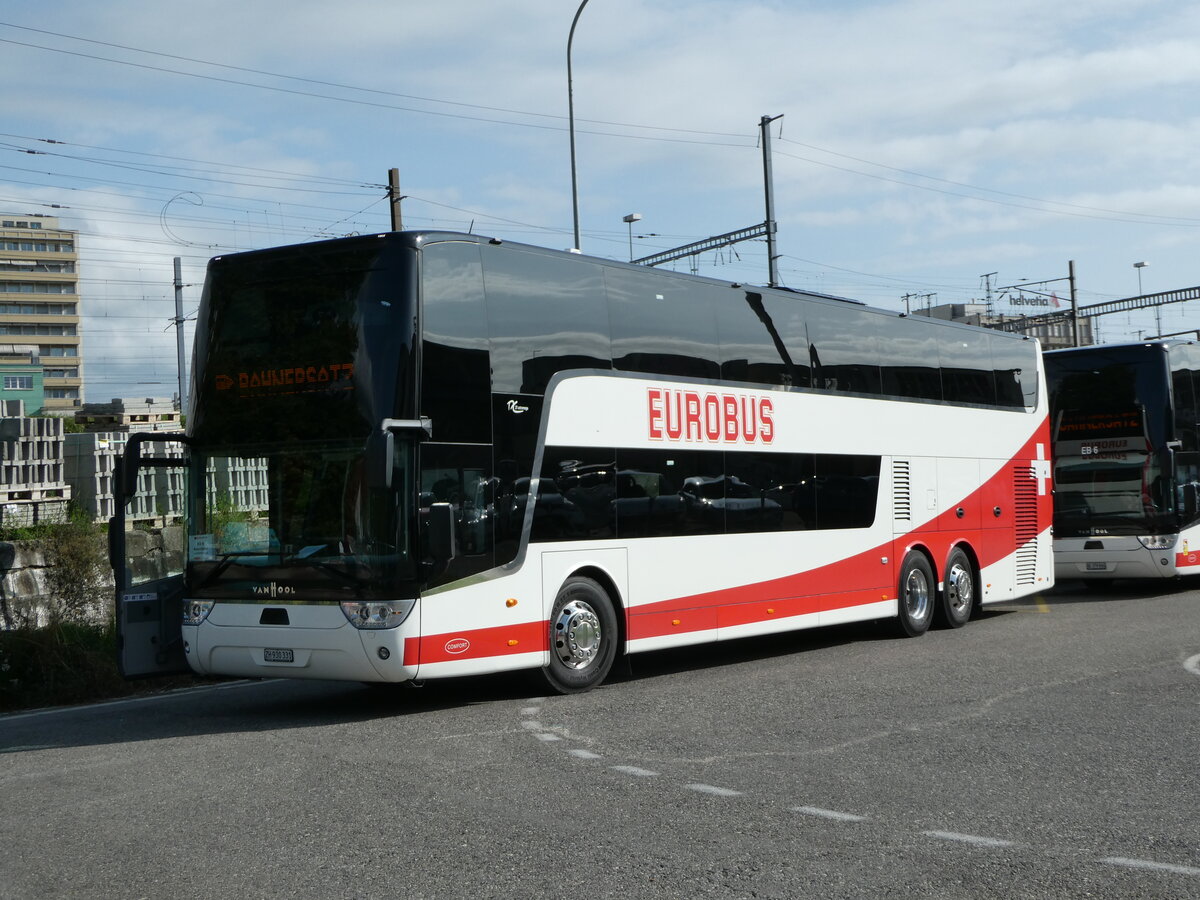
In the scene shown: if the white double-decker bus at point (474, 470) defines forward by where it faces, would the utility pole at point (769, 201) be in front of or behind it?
behind

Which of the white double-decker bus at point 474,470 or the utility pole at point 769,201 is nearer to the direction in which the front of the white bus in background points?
the white double-decker bus

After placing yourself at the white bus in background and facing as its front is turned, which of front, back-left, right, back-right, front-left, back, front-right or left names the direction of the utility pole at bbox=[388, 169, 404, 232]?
front-right

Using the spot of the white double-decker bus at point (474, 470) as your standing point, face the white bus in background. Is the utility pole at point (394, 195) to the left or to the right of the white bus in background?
left

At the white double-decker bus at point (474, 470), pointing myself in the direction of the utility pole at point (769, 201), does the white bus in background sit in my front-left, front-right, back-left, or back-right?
front-right

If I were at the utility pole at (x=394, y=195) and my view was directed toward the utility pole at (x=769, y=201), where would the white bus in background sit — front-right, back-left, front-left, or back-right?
front-right

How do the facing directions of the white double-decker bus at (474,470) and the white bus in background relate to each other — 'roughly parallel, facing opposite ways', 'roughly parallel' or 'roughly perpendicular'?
roughly parallel

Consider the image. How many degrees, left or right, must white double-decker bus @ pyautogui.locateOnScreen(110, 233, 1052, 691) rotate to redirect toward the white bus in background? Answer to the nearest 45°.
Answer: approximately 180°

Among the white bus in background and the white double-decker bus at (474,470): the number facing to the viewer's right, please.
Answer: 0

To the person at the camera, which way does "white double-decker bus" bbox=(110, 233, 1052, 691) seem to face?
facing the viewer and to the left of the viewer

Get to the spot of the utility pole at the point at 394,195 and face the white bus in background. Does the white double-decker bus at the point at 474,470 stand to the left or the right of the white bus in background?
right

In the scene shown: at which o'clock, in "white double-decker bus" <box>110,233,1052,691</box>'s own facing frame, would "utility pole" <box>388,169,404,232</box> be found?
The utility pole is roughly at 4 o'clock from the white double-decker bus.
